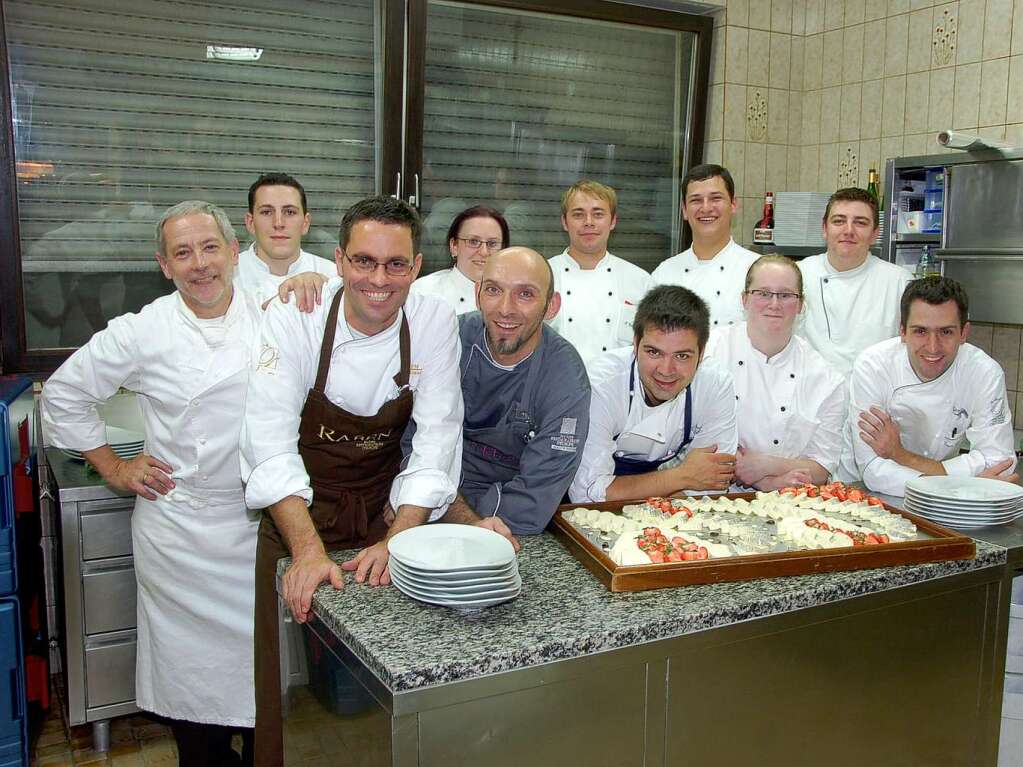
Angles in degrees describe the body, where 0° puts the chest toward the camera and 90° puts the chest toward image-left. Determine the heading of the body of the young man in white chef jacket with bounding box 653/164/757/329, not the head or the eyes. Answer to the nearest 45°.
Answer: approximately 0°

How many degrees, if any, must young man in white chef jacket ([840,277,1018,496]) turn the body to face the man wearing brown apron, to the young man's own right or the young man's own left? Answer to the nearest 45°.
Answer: approximately 45° to the young man's own right

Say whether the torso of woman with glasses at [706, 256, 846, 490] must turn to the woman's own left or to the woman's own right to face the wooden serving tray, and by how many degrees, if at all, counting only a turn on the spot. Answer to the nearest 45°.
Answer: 0° — they already face it

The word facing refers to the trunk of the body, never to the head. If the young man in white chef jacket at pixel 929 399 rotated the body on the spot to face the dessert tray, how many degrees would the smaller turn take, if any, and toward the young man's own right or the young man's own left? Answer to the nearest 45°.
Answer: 0° — they already face it

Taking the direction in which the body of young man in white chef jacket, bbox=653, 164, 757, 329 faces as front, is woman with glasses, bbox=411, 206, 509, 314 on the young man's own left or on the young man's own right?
on the young man's own right

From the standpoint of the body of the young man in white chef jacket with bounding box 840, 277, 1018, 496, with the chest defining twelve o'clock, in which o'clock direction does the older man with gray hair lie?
The older man with gray hair is roughly at 2 o'clock from the young man in white chef jacket.
